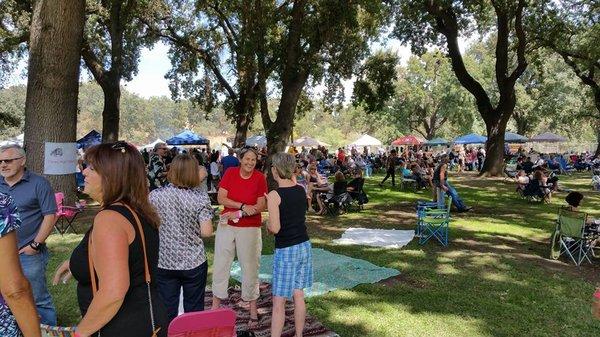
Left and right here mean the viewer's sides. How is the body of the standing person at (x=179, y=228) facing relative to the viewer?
facing away from the viewer

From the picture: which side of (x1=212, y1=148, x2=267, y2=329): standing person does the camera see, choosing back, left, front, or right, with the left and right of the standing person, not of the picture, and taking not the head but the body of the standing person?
front

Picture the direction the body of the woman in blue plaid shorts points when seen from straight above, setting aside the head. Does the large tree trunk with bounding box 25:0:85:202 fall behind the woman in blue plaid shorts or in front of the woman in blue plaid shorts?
in front

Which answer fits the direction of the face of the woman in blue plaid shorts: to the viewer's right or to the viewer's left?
to the viewer's left

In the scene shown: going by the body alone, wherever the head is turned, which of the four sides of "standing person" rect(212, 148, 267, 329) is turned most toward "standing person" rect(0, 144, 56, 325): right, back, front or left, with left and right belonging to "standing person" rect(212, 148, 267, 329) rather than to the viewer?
right
